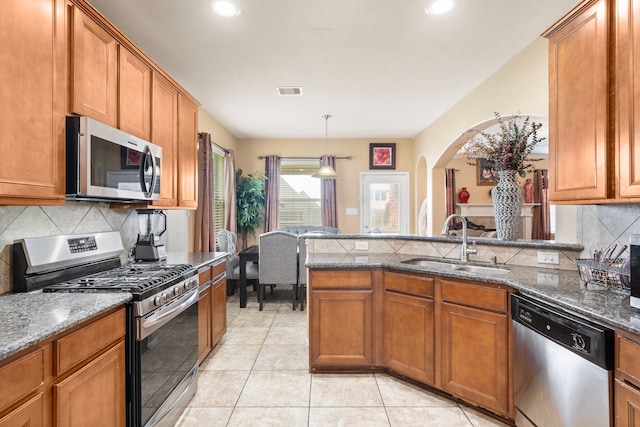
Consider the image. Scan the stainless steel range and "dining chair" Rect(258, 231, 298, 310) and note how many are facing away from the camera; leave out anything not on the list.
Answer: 1

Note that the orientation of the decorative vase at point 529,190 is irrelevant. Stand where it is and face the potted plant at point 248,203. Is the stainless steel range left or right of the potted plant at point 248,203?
left

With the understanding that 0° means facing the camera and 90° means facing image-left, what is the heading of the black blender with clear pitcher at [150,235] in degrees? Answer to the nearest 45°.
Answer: approximately 315°

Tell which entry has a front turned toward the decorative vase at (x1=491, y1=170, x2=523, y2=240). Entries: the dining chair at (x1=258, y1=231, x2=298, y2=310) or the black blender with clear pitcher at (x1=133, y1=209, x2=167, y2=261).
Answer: the black blender with clear pitcher

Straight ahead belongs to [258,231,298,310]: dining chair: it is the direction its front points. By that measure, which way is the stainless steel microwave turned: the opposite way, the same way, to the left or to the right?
to the right

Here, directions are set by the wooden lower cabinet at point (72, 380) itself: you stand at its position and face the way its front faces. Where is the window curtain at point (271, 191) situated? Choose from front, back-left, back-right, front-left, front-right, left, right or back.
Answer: left

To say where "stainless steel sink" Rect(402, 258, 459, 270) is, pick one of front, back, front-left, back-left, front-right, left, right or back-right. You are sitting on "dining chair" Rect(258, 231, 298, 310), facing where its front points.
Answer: back-right

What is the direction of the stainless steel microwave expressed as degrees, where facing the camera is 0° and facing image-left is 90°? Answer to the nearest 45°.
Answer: approximately 315°

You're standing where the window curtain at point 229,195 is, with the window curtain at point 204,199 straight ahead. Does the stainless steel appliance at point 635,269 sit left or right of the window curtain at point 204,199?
left

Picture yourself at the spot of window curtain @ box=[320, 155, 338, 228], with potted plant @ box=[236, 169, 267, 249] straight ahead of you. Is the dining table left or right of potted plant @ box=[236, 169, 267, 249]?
left

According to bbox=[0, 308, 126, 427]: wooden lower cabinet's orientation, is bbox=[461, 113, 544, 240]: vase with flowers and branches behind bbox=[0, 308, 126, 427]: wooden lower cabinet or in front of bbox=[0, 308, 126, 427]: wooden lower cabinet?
in front

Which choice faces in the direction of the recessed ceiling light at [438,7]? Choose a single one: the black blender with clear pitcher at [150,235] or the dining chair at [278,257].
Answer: the black blender with clear pitcher

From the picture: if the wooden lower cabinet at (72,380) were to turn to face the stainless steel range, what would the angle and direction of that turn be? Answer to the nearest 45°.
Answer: approximately 90° to its left

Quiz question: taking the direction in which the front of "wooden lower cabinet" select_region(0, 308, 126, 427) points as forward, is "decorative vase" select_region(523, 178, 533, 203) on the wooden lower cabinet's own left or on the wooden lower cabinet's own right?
on the wooden lower cabinet's own left

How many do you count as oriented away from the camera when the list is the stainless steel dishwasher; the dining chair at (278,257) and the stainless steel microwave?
1

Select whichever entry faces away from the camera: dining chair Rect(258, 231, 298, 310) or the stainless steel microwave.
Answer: the dining chair

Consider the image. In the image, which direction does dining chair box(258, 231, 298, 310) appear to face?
away from the camera

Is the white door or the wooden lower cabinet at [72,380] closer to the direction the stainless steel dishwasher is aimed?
the wooden lower cabinet

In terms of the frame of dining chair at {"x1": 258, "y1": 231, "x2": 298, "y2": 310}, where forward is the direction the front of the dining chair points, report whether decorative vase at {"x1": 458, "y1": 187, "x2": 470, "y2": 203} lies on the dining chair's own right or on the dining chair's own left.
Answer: on the dining chair's own right
